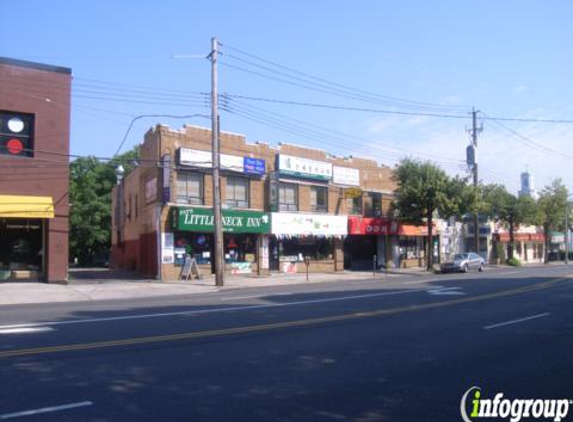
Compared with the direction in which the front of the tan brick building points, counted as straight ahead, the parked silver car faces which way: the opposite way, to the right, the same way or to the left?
to the right

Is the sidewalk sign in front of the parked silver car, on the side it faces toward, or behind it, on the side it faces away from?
in front

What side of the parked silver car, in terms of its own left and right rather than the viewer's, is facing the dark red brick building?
front

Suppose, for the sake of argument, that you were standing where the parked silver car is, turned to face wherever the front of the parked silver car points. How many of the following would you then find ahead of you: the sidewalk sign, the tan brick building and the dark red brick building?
3

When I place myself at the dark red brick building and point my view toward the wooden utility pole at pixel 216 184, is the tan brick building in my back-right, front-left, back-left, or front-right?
front-left

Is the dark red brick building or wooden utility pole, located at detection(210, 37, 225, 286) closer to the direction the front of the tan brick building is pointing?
the wooden utility pole
